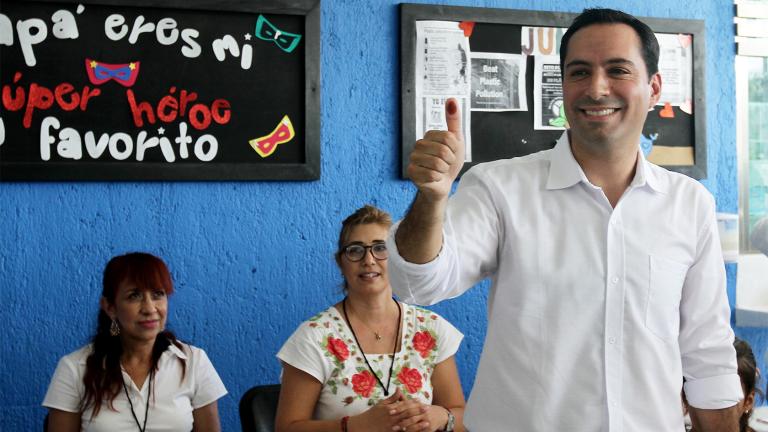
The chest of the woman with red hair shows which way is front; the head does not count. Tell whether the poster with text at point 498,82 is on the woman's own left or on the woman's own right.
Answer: on the woman's own left

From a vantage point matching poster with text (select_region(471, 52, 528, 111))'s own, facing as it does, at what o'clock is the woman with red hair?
The woman with red hair is roughly at 2 o'clock from the poster with text.

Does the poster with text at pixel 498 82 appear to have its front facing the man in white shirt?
yes

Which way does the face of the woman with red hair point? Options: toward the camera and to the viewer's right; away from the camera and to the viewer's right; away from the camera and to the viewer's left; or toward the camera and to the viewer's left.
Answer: toward the camera and to the viewer's right

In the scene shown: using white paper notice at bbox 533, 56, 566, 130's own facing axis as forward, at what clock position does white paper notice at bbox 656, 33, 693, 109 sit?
white paper notice at bbox 656, 33, 693, 109 is roughly at 8 o'clock from white paper notice at bbox 533, 56, 566, 130.

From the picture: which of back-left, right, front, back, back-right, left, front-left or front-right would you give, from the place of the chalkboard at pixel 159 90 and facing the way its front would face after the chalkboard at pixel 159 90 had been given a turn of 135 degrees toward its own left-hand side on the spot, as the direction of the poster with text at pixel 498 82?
front-right

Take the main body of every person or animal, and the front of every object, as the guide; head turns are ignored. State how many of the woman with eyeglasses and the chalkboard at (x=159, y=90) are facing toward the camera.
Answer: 2
